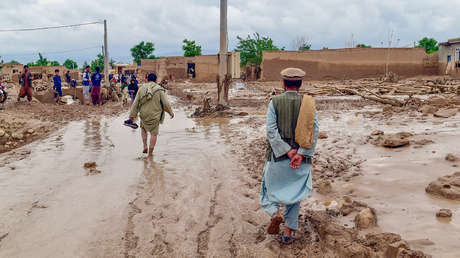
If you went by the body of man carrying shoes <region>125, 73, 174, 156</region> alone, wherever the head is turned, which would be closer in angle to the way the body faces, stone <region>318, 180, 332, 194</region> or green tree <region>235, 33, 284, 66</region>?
the green tree

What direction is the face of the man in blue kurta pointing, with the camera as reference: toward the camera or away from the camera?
away from the camera

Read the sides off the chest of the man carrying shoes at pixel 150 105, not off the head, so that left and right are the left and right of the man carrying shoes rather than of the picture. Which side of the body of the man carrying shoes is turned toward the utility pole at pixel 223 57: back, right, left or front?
front

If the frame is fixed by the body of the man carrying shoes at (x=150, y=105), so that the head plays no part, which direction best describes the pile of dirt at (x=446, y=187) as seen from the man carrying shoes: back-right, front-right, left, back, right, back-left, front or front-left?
back-right

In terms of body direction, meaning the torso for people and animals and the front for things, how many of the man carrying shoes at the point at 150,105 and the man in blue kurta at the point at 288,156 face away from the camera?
2

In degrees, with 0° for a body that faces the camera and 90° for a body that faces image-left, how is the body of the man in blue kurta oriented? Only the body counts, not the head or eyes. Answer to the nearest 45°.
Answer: approximately 180°

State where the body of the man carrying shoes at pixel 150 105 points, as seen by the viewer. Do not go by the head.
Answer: away from the camera

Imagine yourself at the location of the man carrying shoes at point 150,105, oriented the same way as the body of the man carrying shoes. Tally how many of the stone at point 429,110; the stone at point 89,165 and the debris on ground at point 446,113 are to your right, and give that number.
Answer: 2

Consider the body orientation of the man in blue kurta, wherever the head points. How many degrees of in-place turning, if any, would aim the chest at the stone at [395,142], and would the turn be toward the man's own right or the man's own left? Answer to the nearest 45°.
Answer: approximately 45° to the man's own right

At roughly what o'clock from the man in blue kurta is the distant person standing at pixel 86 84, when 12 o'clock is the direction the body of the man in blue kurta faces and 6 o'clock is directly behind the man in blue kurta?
The distant person standing is roughly at 11 o'clock from the man in blue kurta.

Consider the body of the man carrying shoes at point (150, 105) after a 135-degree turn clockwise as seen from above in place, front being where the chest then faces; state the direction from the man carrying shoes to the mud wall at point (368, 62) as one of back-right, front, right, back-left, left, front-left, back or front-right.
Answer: left

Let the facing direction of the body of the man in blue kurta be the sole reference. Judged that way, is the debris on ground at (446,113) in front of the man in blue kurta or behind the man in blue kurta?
in front

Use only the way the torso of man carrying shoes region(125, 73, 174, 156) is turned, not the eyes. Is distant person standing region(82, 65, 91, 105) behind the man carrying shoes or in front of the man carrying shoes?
in front

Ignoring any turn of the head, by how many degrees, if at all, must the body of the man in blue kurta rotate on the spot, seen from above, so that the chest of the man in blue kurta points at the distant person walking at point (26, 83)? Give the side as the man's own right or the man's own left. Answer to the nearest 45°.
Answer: approximately 45° to the man's own left
